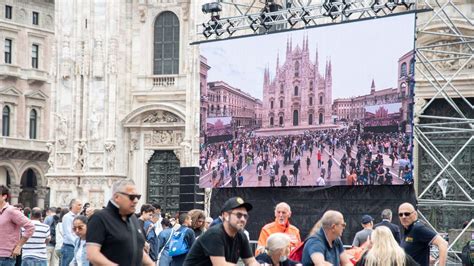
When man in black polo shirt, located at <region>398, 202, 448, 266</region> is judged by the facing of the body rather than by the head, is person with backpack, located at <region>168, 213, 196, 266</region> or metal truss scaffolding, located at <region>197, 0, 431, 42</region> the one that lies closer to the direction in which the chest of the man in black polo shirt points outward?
the person with backpack

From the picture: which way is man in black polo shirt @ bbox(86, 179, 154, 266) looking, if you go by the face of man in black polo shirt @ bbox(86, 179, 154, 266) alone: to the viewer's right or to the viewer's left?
to the viewer's right

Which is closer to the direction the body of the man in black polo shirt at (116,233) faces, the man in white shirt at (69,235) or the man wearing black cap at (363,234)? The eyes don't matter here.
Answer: the man wearing black cap
